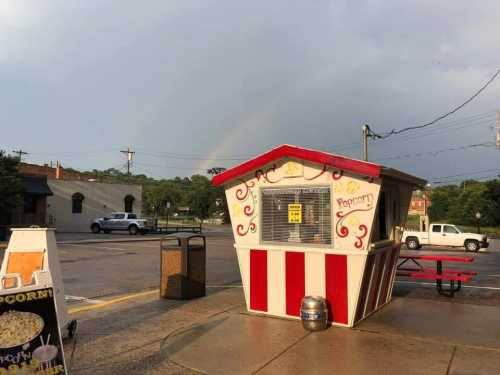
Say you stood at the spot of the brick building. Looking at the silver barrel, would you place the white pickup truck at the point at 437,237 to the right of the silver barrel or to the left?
left

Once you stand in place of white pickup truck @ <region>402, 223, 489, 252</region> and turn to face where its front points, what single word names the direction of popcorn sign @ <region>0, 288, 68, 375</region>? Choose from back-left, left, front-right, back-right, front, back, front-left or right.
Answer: right

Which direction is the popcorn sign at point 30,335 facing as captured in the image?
toward the camera

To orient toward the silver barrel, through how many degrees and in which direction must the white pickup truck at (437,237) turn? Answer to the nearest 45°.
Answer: approximately 90° to its right

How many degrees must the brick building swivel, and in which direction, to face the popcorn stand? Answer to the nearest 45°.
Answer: approximately 45° to its left

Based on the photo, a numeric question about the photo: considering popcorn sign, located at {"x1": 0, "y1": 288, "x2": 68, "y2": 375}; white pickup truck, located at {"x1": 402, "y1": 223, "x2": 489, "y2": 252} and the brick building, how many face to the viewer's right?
1

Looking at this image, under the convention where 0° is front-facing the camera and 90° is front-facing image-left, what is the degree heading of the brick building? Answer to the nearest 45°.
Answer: approximately 45°

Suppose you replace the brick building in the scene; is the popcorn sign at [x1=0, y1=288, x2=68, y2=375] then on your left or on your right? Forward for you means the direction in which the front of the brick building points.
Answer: on your left

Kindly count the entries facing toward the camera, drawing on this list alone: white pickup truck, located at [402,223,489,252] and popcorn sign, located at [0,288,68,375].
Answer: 1

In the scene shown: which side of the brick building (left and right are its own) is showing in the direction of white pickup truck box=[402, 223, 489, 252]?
left

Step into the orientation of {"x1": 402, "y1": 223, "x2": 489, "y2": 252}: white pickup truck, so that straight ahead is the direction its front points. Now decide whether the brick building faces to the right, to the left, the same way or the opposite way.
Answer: to the right

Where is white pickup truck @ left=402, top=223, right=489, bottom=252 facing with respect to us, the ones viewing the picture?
facing to the right of the viewer

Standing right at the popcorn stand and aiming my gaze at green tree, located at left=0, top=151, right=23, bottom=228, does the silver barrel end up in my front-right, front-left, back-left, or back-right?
back-left

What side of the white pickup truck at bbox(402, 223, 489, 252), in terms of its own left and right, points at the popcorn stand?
right

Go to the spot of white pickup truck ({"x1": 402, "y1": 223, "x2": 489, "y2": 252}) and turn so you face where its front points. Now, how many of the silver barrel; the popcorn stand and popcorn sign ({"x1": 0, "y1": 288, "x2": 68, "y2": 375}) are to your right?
3

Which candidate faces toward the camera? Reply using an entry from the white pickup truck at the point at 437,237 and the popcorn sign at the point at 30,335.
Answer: the popcorn sign

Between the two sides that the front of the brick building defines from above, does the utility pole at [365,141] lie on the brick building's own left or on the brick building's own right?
on the brick building's own left

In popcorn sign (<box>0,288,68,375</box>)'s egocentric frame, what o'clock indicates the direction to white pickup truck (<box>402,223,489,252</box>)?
The white pickup truck is roughly at 8 o'clock from the popcorn sign.

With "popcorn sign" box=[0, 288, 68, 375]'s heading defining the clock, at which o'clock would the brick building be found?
The brick building is roughly at 6 o'clock from the popcorn sign.
